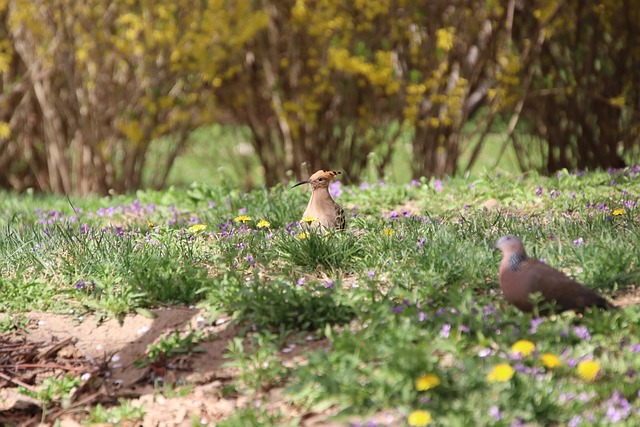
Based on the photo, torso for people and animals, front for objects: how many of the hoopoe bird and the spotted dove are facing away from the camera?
0

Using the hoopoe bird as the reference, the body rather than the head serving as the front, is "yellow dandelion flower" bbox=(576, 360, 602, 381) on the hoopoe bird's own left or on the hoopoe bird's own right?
on the hoopoe bird's own left

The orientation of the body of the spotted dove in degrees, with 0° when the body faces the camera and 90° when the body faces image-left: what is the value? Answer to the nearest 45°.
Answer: approximately 90°

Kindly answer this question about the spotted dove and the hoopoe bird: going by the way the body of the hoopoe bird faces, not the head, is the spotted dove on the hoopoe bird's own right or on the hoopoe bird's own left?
on the hoopoe bird's own left

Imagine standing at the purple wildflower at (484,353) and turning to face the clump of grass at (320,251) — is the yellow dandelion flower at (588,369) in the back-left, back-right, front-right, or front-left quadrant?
back-right

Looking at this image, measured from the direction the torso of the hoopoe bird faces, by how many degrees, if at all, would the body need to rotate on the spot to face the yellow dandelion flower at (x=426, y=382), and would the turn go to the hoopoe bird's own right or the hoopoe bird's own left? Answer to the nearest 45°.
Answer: approximately 45° to the hoopoe bird's own left
